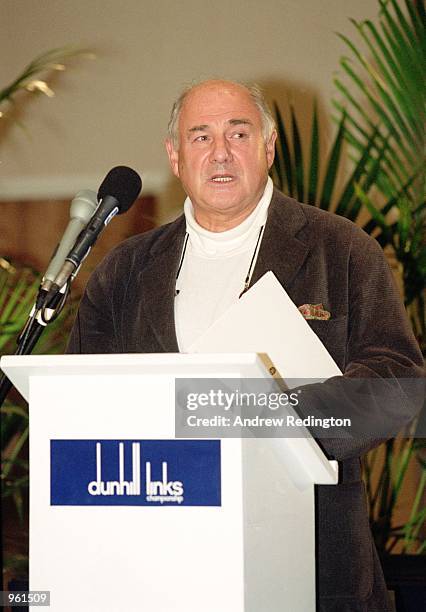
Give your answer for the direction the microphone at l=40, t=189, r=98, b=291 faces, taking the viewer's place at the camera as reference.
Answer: facing to the right of the viewer

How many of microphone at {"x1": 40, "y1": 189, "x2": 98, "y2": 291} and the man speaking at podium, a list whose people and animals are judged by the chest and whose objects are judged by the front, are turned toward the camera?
1

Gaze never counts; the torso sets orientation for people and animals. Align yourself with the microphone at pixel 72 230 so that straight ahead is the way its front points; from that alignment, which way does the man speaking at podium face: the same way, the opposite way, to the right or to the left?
to the right

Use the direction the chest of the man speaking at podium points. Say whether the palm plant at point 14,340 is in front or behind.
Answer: behind

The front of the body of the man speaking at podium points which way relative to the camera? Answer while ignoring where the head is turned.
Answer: toward the camera

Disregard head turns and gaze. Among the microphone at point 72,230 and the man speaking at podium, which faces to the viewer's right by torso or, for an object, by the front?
the microphone
